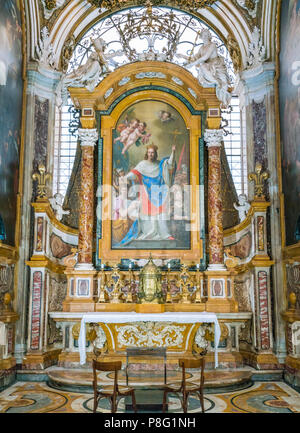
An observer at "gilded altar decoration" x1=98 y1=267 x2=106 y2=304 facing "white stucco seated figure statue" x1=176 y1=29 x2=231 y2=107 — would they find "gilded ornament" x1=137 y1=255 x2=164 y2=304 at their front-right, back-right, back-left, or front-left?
front-right

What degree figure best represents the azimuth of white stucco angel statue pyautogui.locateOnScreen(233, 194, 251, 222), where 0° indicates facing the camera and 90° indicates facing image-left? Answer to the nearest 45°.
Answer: approximately 45°

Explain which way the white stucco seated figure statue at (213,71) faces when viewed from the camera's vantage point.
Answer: facing the viewer and to the left of the viewer

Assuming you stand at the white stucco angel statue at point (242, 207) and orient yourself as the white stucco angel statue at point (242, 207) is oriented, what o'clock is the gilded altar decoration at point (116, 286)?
The gilded altar decoration is roughly at 1 o'clock from the white stucco angel statue.

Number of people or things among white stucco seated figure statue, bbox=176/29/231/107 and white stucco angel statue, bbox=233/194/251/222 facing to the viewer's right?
0

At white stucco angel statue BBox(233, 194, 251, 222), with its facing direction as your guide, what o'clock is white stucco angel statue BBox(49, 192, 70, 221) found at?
white stucco angel statue BBox(49, 192, 70, 221) is roughly at 1 o'clock from white stucco angel statue BBox(233, 194, 251, 222).

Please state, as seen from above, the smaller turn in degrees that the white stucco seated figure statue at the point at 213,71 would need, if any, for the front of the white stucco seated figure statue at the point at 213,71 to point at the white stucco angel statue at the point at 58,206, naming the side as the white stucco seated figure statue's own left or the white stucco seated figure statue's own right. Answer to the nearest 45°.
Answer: approximately 45° to the white stucco seated figure statue's own right
